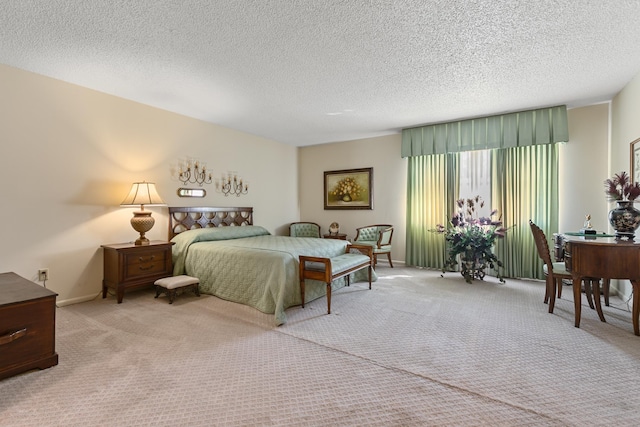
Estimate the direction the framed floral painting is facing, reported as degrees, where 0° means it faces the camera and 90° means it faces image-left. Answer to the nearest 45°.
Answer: approximately 45°

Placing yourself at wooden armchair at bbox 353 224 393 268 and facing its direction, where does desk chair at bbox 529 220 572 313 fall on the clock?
The desk chair is roughly at 9 o'clock from the wooden armchair.

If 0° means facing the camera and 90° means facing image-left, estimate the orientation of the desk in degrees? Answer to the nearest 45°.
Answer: approximately 90°

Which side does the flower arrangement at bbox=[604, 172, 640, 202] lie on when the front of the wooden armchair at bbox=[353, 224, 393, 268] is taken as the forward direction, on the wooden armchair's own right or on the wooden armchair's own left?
on the wooden armchair's own left

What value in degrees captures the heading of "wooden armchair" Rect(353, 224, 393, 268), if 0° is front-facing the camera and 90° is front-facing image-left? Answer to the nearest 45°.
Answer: approximately 45°

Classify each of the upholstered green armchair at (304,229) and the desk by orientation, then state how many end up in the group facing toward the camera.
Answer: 1

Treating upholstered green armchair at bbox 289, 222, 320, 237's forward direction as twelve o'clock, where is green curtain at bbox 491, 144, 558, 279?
The green curtain is roughly at 10 o'clock from the upholstered green armchair.

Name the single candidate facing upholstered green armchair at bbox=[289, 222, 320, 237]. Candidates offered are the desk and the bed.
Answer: the desk
